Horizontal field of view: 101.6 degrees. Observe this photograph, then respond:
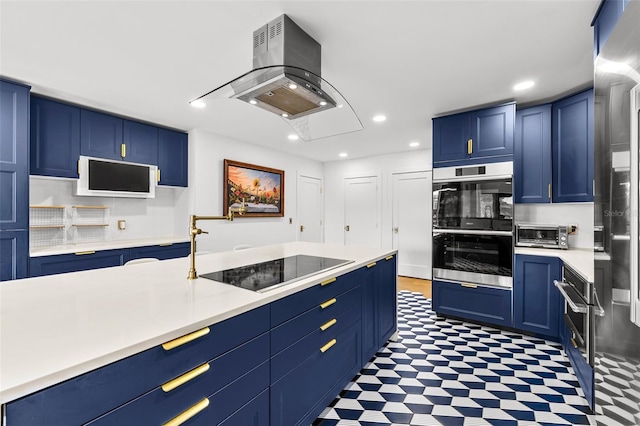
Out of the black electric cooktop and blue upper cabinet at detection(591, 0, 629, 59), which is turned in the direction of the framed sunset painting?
the blue upper cabinet

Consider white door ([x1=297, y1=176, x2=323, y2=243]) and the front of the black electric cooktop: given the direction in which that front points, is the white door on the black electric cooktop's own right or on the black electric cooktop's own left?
on the black electric cooktop's own left

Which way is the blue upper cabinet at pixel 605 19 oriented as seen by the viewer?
to the viewer's left

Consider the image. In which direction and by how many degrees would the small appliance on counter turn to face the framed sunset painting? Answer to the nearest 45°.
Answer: approximately 90° to its right

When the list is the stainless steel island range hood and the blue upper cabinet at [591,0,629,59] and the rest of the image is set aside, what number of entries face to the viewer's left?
1

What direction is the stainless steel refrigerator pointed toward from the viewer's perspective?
to the viewer's left
